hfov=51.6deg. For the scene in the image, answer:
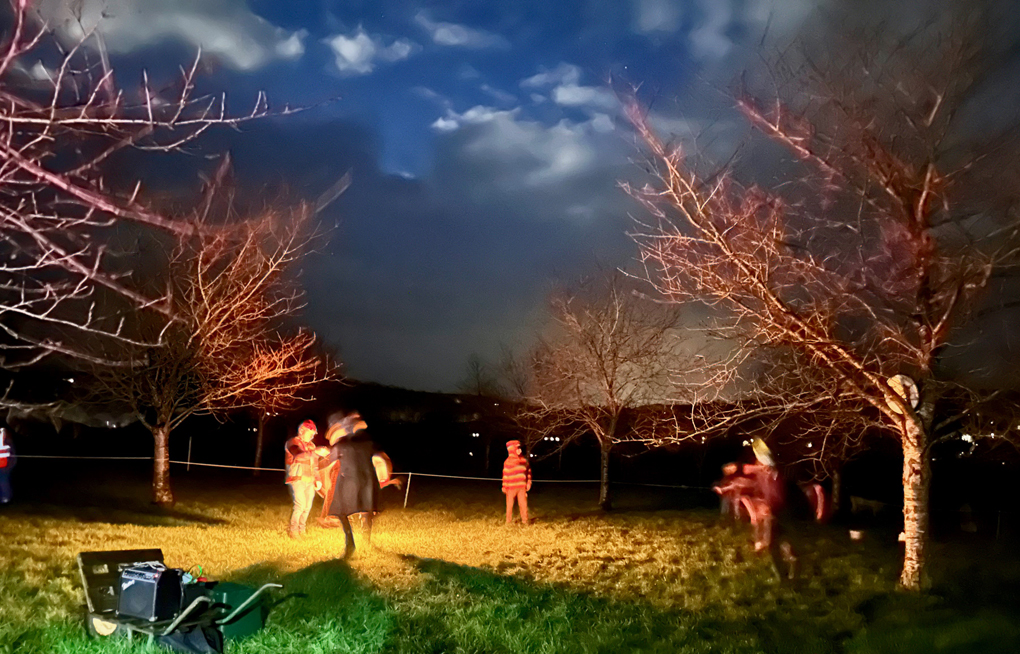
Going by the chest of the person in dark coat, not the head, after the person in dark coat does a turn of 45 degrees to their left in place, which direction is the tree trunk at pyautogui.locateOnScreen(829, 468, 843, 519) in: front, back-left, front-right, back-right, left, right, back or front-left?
right

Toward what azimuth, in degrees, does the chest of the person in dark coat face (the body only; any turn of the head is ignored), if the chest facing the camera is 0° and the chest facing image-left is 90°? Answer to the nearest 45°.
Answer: approximately 180°

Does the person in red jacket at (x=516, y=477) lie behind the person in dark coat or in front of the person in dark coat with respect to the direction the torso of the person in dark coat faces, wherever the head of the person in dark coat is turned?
in front

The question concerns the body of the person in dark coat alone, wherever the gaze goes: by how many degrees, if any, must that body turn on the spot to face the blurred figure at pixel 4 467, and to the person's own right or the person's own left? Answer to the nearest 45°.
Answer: approximately 45° to the person's own left

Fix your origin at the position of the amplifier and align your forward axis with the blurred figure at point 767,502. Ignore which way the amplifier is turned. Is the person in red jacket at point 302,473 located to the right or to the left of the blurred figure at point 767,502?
left

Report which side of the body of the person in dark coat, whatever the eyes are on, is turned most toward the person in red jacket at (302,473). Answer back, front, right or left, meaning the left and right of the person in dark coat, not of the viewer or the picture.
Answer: front

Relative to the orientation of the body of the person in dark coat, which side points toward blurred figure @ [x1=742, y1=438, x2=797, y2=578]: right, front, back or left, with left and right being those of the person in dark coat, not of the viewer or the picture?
right
